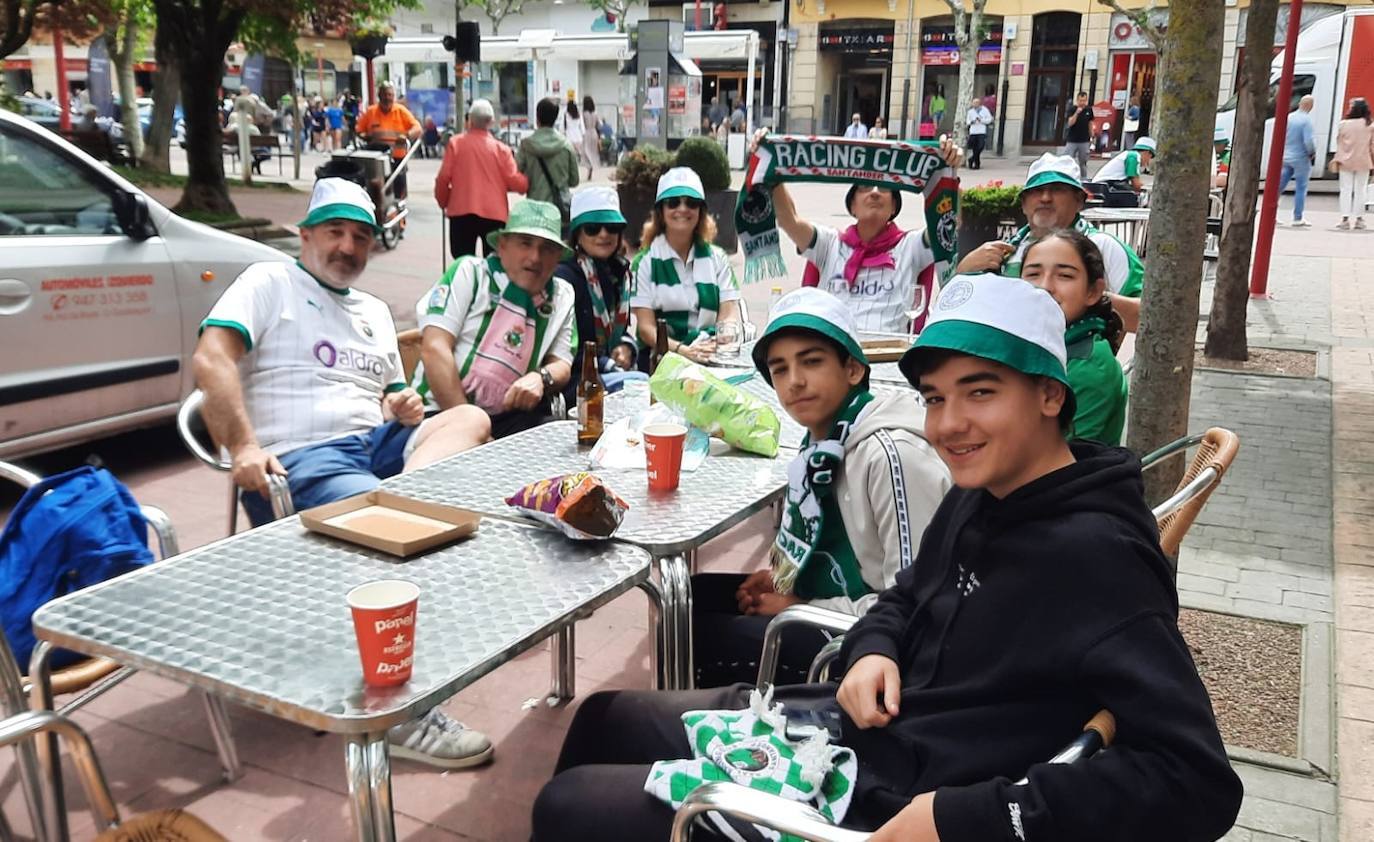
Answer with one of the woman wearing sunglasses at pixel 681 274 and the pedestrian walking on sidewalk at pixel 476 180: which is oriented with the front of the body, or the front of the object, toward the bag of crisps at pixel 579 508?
the woman wearing sunglasses

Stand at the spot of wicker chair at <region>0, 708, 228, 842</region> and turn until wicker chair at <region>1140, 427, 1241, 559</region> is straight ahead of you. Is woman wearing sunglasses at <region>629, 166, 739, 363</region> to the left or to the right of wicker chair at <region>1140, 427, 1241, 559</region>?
left

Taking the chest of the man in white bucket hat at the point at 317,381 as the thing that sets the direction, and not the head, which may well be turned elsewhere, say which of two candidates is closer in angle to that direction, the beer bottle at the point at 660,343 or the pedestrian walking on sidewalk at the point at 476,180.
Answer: the beer bottle

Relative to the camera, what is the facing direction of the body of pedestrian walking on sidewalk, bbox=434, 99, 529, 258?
away from the camera

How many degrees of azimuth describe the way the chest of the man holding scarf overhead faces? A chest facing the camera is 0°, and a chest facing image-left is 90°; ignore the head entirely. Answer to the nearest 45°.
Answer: approximately 0°

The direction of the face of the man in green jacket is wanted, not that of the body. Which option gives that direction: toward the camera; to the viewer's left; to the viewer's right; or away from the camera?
away from the camera

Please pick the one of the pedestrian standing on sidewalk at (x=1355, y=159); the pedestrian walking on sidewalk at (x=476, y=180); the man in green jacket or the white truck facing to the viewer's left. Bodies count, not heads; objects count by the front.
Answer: the white truck

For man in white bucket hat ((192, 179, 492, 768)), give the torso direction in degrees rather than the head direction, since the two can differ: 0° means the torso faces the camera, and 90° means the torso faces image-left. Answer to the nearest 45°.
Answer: approximately 315°
